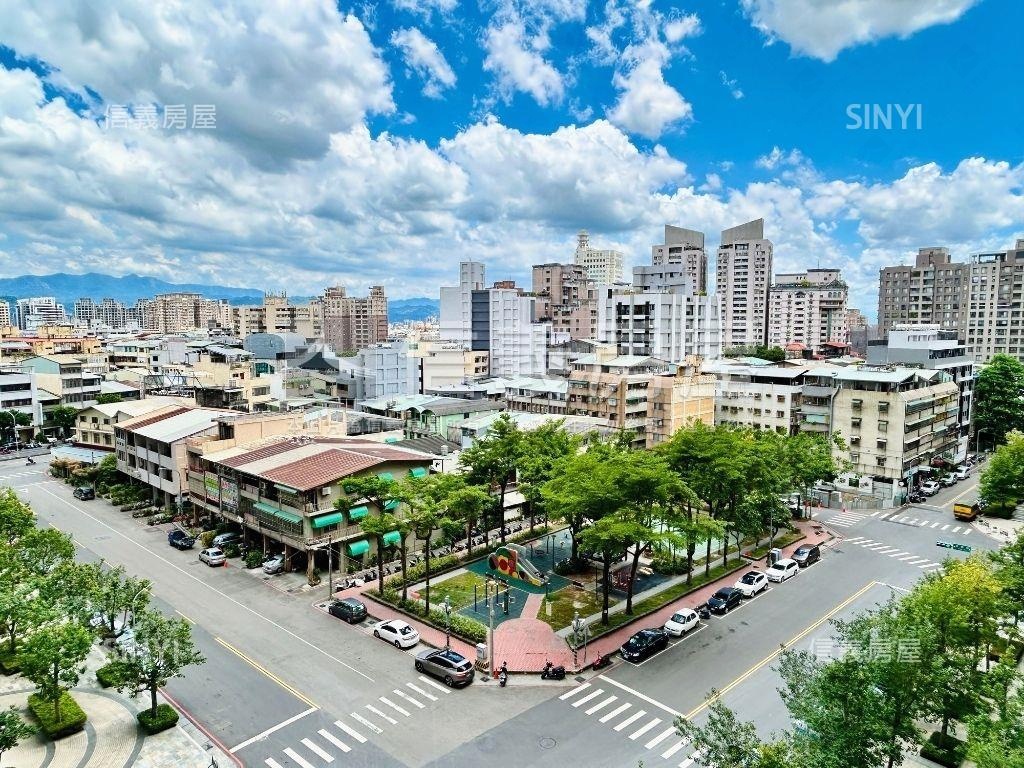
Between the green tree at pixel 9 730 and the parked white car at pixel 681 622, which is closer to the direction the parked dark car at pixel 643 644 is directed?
the green tree

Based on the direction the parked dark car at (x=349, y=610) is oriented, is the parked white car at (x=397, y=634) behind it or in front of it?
behind

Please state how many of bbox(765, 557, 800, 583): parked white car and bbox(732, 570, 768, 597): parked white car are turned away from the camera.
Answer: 0

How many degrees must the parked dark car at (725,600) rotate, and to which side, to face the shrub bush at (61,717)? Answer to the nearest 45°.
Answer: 0° — it already faces it

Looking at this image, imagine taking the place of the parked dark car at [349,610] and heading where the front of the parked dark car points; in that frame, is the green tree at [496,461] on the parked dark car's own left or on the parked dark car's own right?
on the parked dark car's own right

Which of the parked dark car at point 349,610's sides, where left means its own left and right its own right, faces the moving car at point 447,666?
back

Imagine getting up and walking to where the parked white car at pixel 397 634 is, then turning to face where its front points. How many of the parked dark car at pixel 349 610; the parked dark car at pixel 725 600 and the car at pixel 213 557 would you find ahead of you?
2

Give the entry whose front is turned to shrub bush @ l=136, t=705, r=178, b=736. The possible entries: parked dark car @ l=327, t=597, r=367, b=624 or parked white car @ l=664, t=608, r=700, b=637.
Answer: the parked white car

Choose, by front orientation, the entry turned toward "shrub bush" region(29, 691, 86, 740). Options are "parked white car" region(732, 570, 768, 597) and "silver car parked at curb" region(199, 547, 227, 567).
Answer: the parked white car

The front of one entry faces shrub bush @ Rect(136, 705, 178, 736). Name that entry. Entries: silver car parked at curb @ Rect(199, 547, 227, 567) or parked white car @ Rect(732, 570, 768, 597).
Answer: the parked white car

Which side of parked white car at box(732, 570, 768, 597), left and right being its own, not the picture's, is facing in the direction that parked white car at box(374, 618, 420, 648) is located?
front

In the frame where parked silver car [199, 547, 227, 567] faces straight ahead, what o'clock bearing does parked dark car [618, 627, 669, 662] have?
The parked dark car is roughly at 6 o'clock from the parked silver car.

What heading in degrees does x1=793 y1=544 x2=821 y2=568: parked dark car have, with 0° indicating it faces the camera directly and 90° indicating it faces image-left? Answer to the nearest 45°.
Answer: approximately 45°

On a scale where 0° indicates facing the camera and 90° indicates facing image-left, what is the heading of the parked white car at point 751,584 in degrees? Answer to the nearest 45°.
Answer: approximately 45°

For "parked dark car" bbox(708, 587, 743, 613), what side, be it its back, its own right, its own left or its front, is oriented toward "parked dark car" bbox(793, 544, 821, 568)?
back

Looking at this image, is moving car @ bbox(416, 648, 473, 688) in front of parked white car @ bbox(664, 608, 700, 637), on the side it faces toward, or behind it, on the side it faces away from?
in front

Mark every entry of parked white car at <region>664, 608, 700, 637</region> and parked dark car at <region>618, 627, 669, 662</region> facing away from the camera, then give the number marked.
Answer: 0
